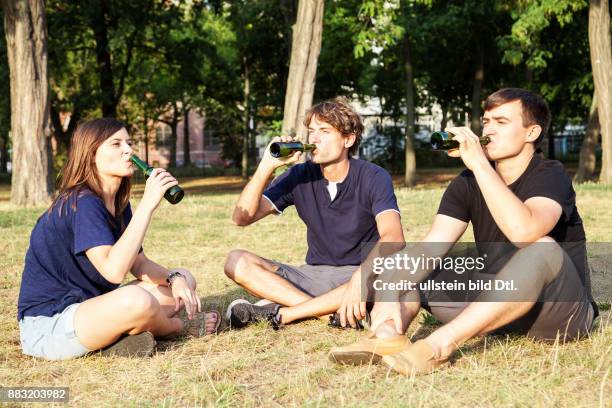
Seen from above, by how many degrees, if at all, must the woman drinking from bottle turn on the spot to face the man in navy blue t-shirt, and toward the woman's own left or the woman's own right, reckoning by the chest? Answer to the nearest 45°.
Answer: approximately 45° to the woman's own left

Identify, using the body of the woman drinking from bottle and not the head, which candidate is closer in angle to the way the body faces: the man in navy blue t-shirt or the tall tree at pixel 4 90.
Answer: the man in navy blue t-shirt

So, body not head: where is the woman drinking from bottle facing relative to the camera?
to the viewer's right
